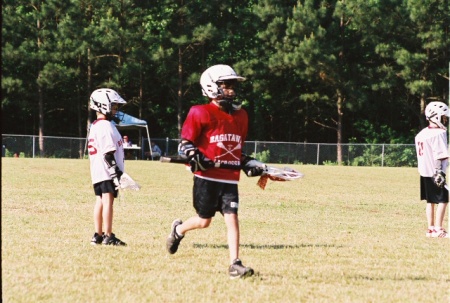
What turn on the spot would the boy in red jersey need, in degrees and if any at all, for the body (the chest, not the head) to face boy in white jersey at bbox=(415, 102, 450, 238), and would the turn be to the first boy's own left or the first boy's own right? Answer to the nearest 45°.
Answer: approximately 90° to the first boy's own left

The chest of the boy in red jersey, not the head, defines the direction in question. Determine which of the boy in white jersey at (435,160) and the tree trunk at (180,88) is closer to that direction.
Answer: the boy in white jersey

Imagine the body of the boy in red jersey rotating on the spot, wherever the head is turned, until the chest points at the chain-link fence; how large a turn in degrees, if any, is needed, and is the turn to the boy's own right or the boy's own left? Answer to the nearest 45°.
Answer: approximately 135° to the boy's own left

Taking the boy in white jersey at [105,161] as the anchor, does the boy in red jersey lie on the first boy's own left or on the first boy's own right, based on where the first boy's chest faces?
on the first boy's own right

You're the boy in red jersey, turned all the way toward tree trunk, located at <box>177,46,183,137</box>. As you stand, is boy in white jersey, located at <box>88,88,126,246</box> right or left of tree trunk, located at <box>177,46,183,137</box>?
left

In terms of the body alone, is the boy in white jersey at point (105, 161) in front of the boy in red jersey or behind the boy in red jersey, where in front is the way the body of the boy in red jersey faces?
behind

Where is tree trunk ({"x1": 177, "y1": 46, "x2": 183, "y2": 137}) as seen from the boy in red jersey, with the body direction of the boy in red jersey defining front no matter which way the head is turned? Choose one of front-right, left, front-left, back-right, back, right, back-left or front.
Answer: back-left

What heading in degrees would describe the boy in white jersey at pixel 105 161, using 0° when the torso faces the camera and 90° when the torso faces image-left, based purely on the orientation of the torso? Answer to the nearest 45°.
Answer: approximately 270°

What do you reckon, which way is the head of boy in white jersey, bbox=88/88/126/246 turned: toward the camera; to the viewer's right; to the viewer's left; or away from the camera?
to the viewer's right

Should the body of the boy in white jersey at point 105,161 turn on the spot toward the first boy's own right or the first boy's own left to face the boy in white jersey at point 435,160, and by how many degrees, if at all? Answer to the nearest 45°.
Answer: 0° — they already face them
